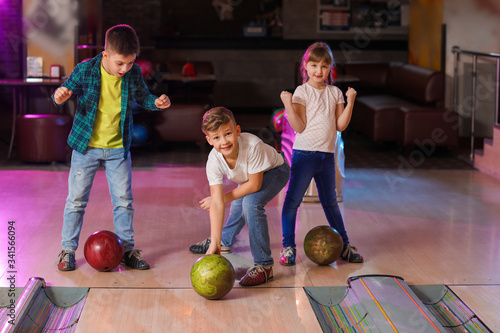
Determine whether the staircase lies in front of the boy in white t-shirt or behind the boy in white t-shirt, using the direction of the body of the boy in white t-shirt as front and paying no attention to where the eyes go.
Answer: behind

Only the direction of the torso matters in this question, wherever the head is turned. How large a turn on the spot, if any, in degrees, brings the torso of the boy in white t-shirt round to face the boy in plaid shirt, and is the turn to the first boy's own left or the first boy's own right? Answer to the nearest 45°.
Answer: approximately 90° to the first boy's own right

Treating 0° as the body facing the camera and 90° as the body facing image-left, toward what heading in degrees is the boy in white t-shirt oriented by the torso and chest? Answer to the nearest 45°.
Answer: approximately 45°
